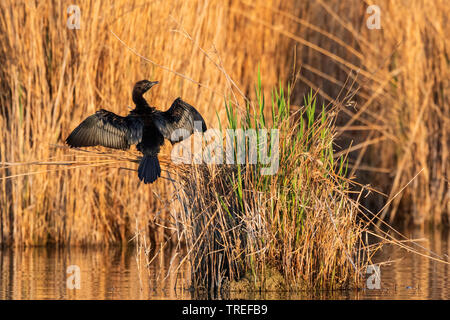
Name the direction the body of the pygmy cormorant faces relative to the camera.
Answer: away from the camera

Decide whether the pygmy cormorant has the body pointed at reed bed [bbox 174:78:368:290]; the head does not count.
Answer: no
